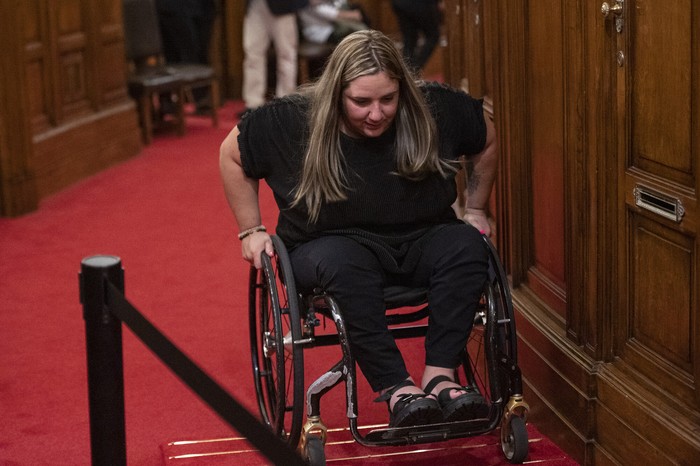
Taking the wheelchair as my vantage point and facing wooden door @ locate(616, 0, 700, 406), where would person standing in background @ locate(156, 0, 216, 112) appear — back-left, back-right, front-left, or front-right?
back-left

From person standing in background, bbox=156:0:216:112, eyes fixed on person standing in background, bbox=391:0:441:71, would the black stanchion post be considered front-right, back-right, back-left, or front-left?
back-right
